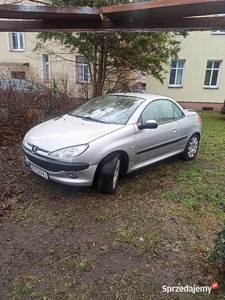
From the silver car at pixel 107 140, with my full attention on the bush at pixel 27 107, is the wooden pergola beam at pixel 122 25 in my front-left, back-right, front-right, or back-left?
back-left

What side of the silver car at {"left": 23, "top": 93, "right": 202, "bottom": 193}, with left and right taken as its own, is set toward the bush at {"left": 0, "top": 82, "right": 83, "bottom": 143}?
right

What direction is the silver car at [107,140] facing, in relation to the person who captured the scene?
facing the viewer and to the left of the viewer

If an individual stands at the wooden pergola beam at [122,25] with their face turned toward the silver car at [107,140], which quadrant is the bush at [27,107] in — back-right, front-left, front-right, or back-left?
front-left
